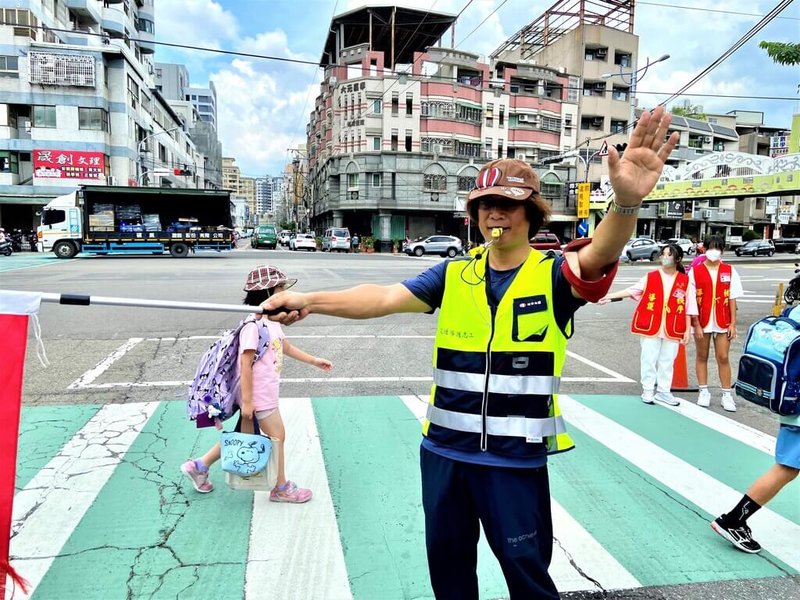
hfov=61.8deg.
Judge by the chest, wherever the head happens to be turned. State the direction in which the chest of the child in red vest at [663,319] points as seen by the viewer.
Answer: toward the camera

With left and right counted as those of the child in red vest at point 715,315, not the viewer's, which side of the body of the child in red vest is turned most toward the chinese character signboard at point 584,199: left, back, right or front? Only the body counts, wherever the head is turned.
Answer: back

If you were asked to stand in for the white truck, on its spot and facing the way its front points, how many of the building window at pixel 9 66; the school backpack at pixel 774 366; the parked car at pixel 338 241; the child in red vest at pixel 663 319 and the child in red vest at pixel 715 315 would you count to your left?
3

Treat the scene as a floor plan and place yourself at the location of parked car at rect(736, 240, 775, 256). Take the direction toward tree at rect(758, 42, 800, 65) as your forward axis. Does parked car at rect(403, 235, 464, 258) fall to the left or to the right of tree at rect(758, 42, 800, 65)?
right

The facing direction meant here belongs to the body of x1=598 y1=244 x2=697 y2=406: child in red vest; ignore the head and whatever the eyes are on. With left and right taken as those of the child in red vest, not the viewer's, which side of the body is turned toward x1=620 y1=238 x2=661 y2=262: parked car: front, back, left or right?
back

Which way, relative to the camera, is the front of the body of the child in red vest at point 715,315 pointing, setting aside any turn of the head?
toward the camera

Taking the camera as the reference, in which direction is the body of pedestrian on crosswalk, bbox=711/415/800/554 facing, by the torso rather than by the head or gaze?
to the viewer's right

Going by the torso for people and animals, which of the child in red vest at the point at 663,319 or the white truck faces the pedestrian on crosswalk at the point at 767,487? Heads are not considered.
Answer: the child in red vest

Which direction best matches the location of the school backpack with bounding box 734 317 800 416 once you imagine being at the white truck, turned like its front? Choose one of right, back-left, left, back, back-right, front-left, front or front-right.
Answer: left

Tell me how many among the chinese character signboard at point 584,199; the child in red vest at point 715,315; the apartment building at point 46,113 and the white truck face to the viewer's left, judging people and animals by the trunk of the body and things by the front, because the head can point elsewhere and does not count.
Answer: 1
